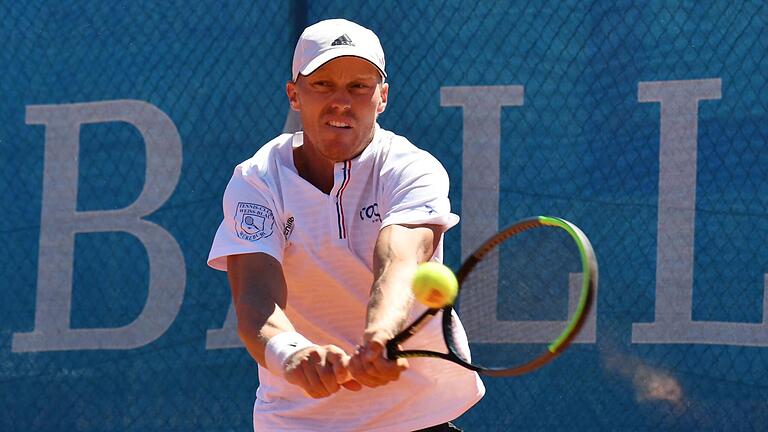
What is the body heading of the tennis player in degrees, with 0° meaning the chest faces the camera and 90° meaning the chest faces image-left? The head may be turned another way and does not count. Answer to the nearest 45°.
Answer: approximately 0°

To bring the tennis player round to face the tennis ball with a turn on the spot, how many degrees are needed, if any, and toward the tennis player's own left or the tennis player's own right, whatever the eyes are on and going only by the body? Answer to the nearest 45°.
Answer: approximately 45° to the tennis player's own left
